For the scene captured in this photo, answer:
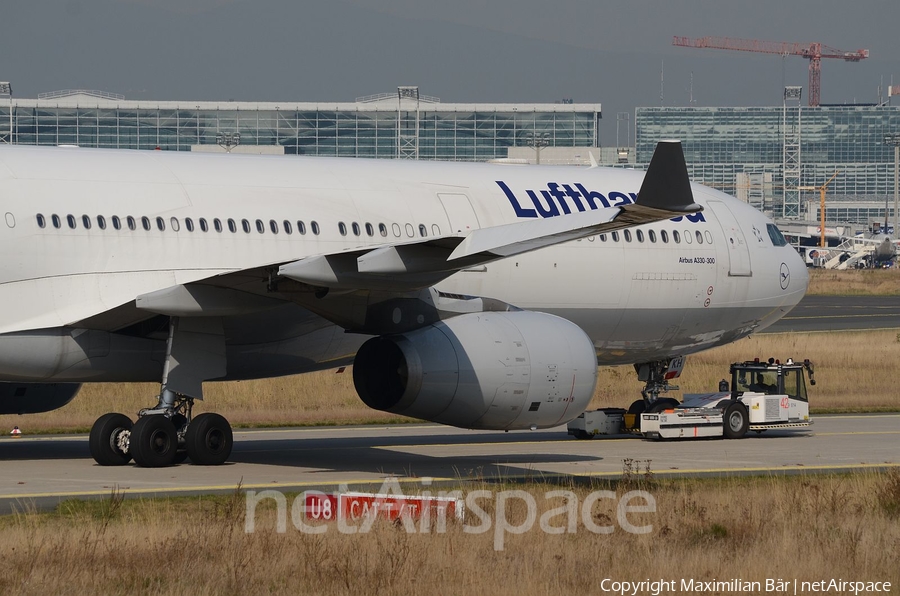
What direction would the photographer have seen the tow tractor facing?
facing away from the viewer and to the right of the viewer

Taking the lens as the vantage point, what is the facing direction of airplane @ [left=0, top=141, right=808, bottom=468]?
facing away from the viewer and to the right of the viewer
